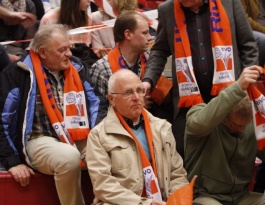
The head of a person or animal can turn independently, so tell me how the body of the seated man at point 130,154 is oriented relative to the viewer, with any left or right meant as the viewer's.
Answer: facing the viewer and to the right of the viewer

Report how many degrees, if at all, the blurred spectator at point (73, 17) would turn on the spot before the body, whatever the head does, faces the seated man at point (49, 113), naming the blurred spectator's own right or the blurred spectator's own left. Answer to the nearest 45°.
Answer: approximately 45° to the blurred spectator's own right

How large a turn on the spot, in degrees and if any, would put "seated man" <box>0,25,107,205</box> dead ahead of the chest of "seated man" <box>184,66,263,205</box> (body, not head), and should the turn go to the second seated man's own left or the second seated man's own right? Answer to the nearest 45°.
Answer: approximately 135° to the second seated man's own right

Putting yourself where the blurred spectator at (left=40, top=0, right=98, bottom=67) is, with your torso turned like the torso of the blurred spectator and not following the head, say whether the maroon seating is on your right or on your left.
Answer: on your right

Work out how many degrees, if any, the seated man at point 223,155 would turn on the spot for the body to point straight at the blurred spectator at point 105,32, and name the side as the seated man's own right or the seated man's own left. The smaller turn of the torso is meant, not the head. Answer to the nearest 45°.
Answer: approximately 180°

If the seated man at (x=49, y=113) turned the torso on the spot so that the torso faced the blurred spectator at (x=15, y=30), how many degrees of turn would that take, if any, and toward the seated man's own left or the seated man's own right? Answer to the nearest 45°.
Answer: approximately 135° to the seated man's own left

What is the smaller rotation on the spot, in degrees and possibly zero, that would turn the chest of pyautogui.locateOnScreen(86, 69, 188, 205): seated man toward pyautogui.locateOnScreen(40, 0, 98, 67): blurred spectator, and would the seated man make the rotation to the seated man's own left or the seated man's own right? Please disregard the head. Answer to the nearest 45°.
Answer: approximately 135° to the seated man's own left

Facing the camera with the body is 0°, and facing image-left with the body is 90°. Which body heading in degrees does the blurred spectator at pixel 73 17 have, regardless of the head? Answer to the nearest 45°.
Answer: approximately 315°

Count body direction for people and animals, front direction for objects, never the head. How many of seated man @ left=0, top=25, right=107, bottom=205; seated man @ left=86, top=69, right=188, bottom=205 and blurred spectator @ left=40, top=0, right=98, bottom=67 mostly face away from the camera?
0
